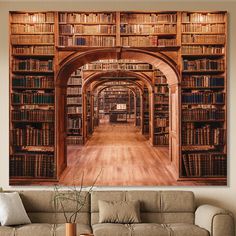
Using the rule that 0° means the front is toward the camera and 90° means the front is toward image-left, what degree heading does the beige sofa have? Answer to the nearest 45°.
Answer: approximately 0°
